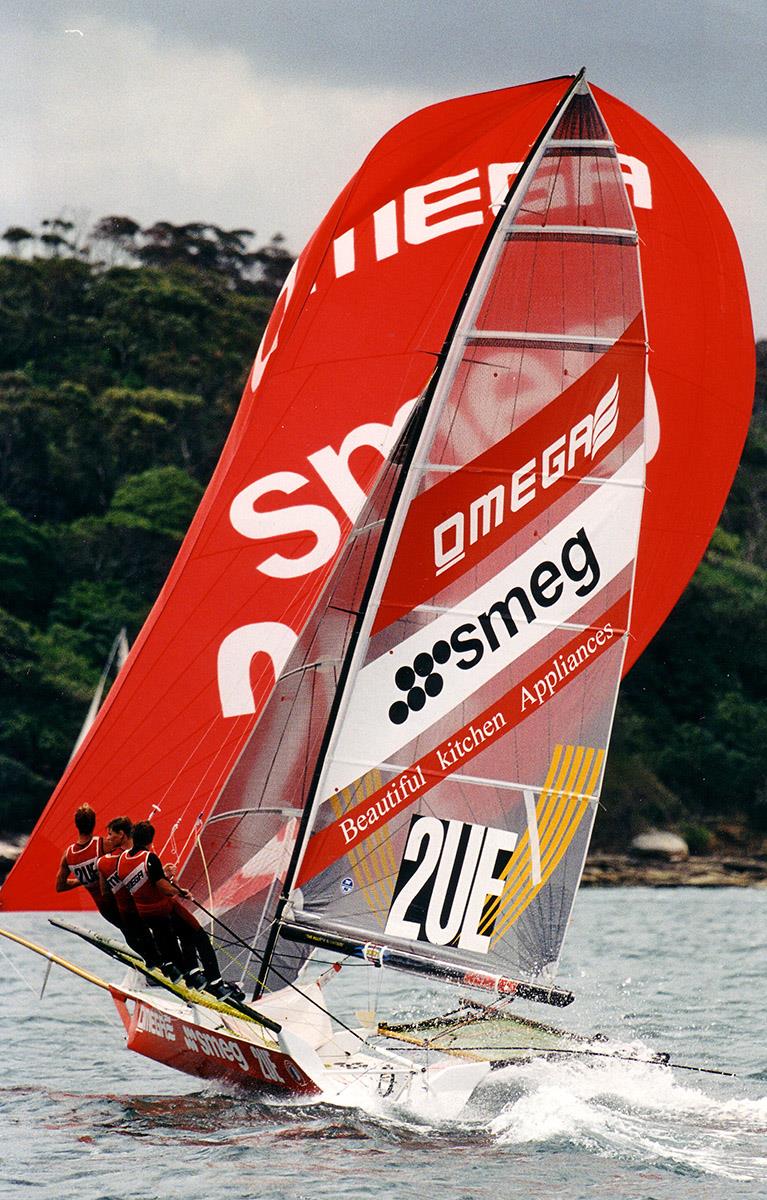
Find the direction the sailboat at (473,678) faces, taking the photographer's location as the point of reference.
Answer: facing away from the viewer and to the left of the viewer
